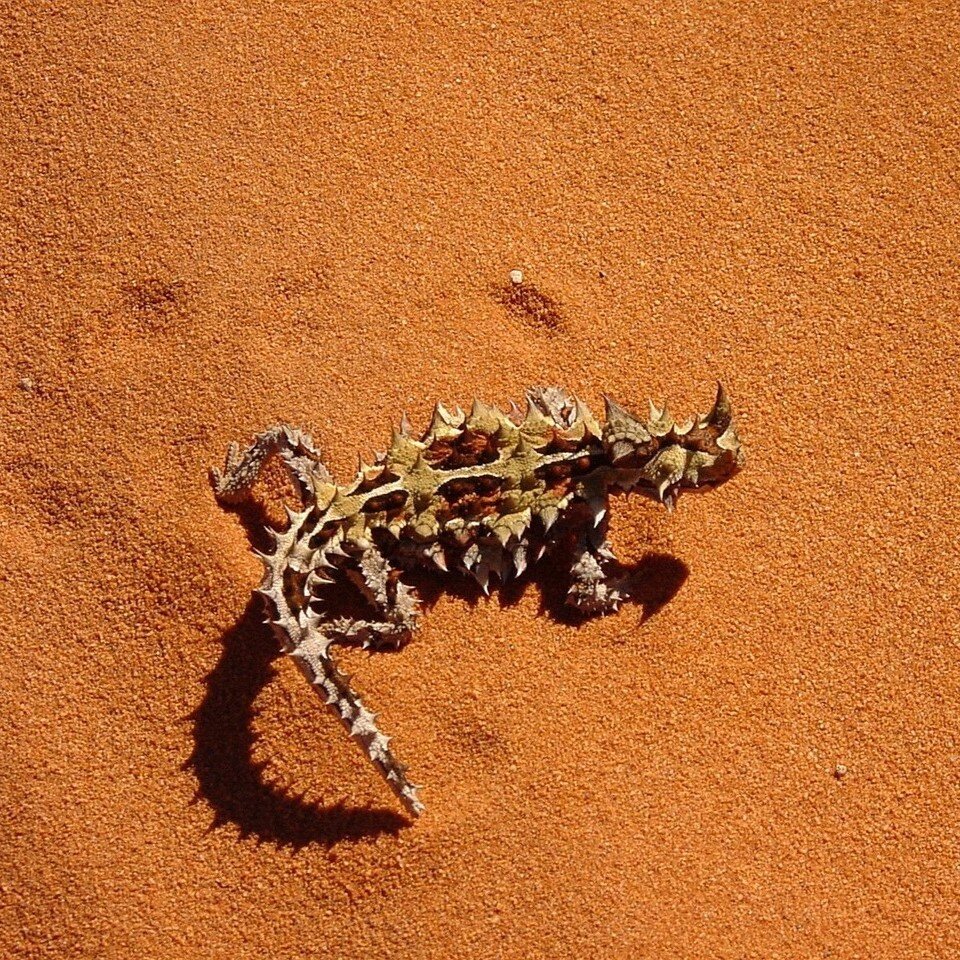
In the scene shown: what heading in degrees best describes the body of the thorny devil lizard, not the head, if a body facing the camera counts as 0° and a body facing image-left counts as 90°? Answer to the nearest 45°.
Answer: approximately 270°
